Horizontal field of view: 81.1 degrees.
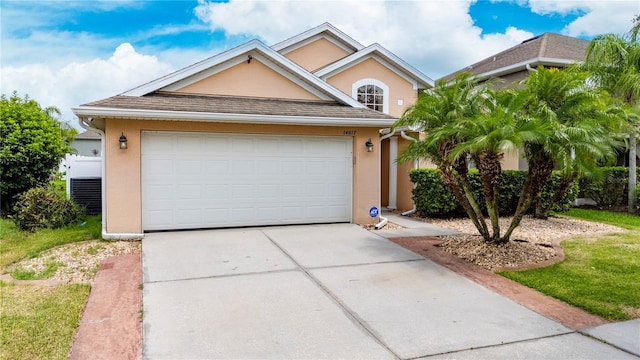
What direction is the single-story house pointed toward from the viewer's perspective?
toward the camera

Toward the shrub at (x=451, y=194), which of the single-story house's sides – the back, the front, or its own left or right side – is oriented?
left

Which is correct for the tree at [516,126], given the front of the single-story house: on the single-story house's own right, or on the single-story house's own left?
on the single-story house's own left

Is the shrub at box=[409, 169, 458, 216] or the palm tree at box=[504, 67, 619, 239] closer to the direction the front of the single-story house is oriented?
the palm tree

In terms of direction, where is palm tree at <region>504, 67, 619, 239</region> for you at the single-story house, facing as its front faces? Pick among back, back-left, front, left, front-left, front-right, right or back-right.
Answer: front-left

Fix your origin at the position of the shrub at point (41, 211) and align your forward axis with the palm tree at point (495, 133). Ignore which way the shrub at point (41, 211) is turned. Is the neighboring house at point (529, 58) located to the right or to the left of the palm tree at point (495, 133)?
left

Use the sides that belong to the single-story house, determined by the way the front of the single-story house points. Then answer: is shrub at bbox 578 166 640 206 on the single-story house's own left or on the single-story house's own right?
on the single-story house's own left

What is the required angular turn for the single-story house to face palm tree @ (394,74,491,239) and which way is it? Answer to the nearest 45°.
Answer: approximately 45° to its left

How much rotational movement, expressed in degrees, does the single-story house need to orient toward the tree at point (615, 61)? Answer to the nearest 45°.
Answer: approximately 90° to its left

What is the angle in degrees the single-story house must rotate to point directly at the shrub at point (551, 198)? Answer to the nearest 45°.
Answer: approximately 90° to its left

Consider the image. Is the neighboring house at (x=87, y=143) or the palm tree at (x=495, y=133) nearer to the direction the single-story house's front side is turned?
the palm tree

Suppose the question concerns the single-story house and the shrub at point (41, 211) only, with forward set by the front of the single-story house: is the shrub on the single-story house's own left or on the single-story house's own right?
on the single-story house's own right

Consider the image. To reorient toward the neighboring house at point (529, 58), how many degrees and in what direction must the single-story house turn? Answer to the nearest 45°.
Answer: approximately 135° to its left

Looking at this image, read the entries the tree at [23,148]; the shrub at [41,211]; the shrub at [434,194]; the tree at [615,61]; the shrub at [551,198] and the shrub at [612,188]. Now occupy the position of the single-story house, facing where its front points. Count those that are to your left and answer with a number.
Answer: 4

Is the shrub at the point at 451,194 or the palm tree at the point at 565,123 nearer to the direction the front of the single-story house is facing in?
the palm tree
